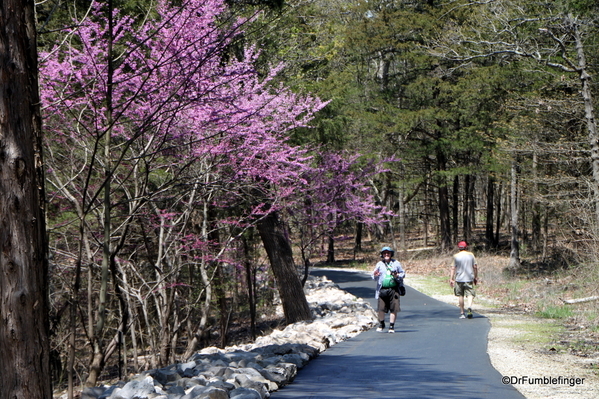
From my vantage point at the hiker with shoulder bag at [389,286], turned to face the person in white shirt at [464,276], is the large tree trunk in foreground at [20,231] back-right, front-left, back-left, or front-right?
back-right

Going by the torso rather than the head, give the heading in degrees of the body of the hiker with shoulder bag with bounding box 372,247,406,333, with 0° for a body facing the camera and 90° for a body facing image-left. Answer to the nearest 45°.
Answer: approximately 0°

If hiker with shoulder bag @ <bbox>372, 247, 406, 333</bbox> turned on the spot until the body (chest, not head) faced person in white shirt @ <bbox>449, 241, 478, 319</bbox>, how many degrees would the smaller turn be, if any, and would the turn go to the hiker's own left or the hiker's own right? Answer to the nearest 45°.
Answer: approximately 135° to the hiker's own left

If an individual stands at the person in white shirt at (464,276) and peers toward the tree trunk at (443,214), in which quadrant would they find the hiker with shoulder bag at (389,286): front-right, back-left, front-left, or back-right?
back-left

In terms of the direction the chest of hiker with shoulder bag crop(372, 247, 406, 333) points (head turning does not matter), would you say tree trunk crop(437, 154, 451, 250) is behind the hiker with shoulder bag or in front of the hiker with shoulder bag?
behind
